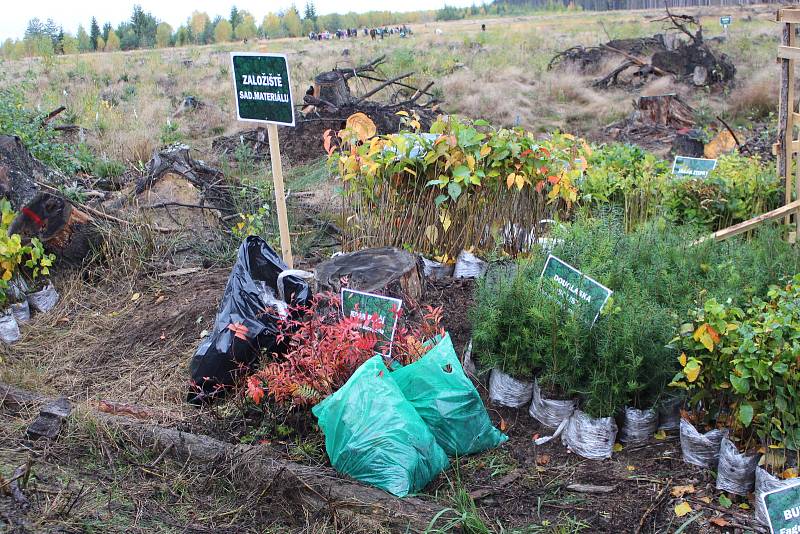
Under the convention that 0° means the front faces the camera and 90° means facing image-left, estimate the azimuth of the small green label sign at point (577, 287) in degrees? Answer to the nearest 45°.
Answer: approximately 0°

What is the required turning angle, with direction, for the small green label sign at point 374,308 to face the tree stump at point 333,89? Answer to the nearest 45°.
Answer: approximately 180°

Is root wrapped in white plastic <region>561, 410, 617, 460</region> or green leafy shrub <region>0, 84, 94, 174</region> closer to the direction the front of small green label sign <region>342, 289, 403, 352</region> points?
the root wrapped in white plastic

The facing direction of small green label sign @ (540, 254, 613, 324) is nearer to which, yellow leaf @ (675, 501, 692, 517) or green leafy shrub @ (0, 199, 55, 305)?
the yellow leaf

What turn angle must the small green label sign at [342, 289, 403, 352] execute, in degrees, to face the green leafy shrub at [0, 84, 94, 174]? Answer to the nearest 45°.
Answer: approximately 135° to its right

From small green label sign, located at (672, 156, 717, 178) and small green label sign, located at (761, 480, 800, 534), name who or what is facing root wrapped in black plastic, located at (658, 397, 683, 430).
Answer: small green label sign, located at (672, 156, 717, 178)

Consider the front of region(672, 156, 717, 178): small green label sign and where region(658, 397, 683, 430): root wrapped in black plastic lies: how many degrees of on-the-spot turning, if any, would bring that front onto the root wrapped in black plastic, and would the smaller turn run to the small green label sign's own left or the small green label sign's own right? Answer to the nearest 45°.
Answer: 0° — it already faces it

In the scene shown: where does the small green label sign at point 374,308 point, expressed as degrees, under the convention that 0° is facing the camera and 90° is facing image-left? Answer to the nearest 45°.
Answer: approximately 0°

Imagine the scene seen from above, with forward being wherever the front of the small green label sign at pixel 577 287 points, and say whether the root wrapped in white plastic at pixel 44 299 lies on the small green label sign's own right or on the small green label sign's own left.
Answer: on the small green label sign's own right

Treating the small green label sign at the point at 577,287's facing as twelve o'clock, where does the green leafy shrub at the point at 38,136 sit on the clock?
The green leafy shrub is roughly at 4 o'clock from the small green label sign.
